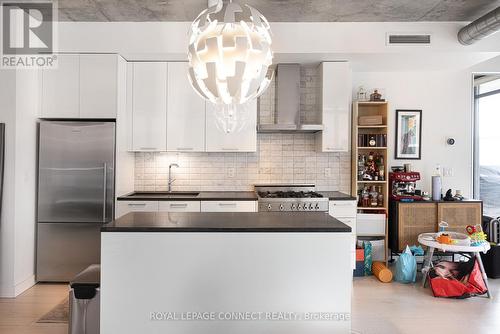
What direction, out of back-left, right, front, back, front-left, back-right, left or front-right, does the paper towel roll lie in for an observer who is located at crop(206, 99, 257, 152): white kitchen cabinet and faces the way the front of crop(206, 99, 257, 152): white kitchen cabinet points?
left

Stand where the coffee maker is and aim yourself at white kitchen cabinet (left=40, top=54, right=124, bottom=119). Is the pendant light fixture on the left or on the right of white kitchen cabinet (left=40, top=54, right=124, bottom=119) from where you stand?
left

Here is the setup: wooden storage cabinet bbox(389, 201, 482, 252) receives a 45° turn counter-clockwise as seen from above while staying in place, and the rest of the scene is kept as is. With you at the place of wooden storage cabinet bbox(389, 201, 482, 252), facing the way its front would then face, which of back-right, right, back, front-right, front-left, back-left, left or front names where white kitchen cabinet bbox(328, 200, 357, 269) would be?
right

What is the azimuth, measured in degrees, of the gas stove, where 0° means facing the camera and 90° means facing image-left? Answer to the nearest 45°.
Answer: approximately 0°

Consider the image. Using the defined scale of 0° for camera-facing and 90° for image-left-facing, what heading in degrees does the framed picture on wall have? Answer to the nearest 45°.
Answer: approximately 0°

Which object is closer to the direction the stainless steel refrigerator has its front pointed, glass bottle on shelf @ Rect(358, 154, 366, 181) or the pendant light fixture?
the pendant light fixture
